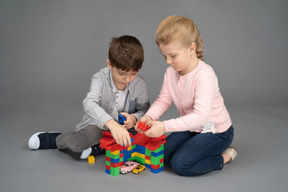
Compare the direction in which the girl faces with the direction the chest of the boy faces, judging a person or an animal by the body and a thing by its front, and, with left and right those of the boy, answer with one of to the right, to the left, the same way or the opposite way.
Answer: to the right

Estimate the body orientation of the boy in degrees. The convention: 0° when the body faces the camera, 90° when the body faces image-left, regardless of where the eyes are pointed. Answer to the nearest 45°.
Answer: approximately 315°

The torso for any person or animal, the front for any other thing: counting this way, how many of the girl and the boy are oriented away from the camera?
0

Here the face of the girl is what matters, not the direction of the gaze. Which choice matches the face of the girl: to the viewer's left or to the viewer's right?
to the viewer's left

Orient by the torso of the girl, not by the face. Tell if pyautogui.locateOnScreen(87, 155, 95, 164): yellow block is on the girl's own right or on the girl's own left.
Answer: on the girl's own right

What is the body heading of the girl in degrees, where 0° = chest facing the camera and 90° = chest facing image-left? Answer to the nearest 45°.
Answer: approximately 45°
